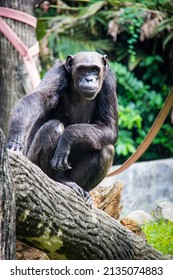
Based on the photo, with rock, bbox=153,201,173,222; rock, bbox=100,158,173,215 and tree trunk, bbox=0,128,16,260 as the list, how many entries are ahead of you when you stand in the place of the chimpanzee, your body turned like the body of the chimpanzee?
1

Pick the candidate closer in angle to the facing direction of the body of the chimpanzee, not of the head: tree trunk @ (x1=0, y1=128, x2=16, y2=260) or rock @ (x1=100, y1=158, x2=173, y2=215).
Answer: the tree trunk

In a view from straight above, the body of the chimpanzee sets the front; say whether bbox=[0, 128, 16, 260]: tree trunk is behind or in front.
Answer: in front

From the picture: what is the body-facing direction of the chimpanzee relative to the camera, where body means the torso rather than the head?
toward the camera

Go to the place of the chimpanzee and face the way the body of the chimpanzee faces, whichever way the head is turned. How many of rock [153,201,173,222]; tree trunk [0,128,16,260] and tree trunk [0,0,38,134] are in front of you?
1

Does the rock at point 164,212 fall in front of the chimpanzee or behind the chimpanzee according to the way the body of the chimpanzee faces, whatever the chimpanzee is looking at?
behind

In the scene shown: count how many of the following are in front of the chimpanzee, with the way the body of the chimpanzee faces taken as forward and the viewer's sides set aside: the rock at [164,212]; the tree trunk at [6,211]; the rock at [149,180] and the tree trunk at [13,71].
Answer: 1
